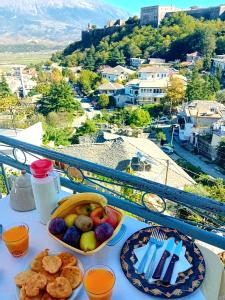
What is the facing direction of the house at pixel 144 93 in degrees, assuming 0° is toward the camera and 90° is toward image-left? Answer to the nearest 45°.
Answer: approximately 0°

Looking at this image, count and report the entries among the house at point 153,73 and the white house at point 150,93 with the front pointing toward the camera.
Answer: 2

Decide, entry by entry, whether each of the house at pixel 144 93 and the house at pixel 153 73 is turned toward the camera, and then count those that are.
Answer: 2

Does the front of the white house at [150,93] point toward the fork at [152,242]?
yes

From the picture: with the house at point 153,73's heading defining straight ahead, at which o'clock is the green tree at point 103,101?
The green tree is roughly at 1 o'clock from the house.

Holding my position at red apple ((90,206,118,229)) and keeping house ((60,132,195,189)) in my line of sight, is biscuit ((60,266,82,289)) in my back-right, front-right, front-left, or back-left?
back-left

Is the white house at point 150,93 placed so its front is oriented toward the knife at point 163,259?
yes
